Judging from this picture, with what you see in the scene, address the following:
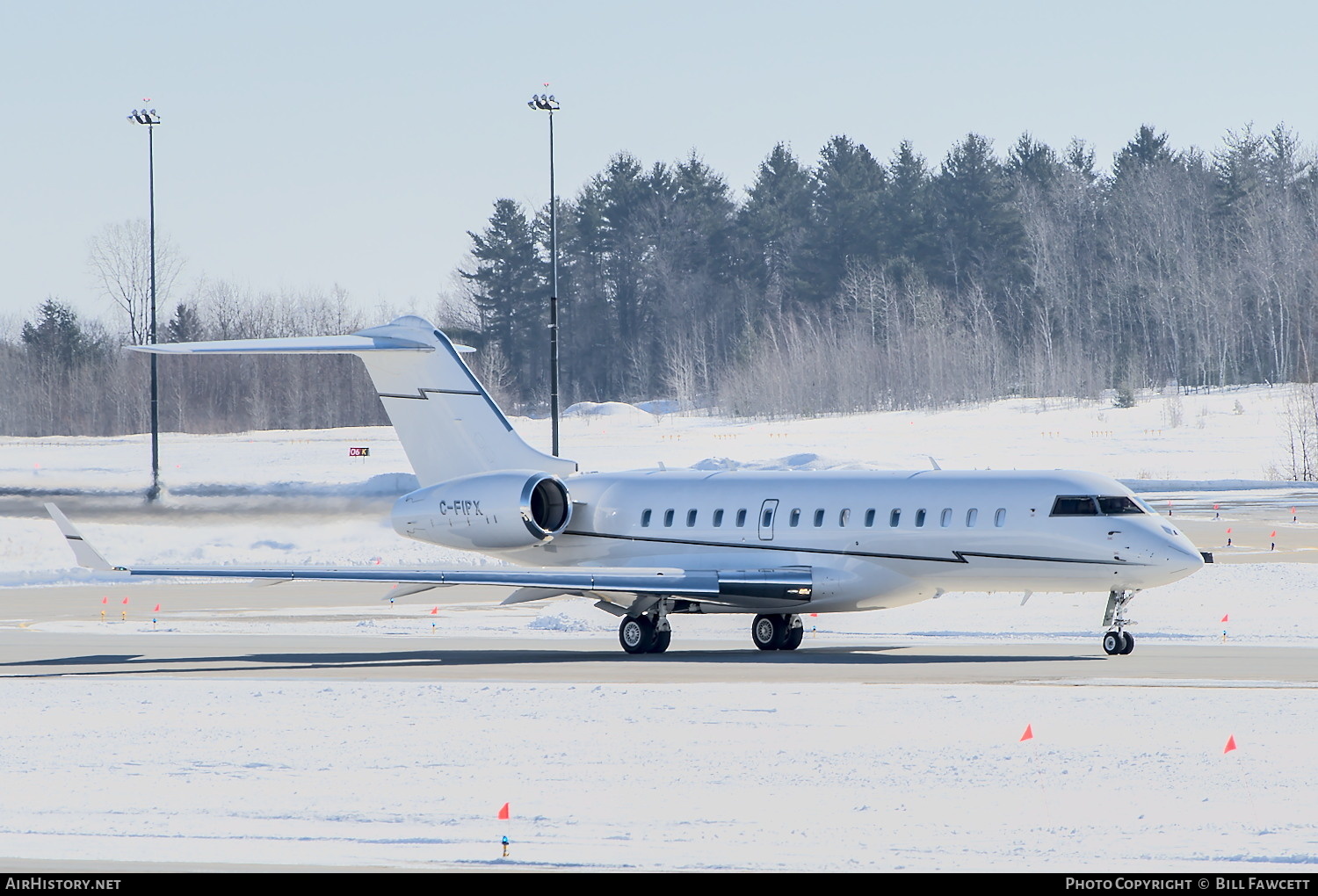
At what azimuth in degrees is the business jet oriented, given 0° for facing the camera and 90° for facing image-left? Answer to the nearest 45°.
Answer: approximately 315°
